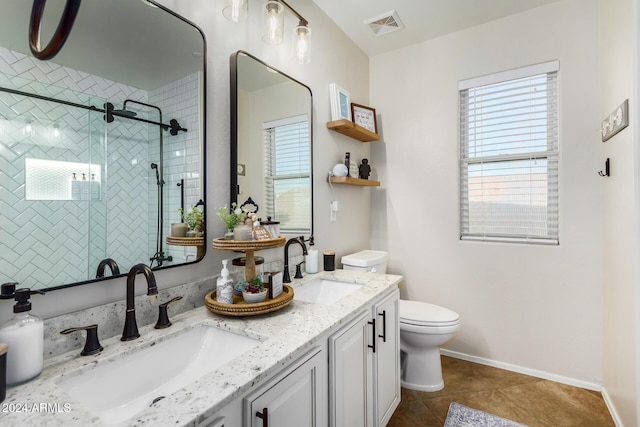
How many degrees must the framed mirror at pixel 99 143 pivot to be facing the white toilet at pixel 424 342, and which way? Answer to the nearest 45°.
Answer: approximately 45° to its left

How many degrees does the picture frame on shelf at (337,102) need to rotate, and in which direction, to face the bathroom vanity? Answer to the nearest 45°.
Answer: approximately 45° to its right

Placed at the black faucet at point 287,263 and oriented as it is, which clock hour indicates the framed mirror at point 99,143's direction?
The framed mirror is roughly at 3 o'clock from the black faucet.

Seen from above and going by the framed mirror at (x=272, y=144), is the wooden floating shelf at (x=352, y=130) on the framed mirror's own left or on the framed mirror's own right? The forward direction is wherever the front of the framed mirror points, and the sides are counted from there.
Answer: on the framed mirror's own left
